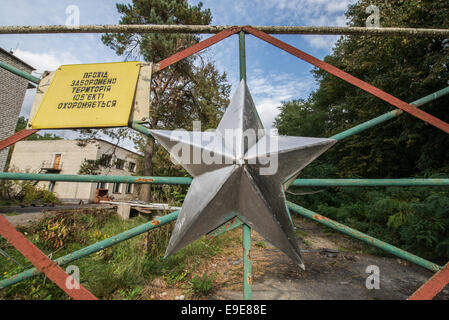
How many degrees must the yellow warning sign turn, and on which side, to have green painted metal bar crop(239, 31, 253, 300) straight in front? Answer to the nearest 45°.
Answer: approximately 45° to its left

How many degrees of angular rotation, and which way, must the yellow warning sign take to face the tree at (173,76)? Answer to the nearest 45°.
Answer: approximately 135° to its left

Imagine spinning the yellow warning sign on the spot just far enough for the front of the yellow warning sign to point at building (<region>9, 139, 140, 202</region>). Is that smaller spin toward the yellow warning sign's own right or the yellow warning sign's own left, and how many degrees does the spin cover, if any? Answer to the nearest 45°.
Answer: approximately 180°

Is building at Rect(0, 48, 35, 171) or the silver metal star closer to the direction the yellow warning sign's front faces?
the silver metal star

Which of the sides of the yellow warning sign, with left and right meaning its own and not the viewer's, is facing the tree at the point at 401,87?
left

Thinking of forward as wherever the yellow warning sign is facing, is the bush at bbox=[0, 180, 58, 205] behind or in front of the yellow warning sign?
behind

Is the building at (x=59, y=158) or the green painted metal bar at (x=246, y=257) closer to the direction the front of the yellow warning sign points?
the green painted metal bar

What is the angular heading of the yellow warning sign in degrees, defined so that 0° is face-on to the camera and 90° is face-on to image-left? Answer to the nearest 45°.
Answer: approximately 0°

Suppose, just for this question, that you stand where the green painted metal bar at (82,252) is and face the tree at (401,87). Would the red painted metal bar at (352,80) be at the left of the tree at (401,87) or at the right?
right
